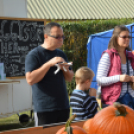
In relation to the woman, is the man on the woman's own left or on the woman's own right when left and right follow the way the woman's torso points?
on the woman's own right

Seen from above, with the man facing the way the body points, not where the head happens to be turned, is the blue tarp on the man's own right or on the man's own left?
on the man's own left

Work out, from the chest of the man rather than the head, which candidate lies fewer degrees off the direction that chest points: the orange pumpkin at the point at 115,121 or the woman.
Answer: the orange pumpkin

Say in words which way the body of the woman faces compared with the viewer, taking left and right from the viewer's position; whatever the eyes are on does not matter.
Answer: facing the viewer and to the right of the viewer

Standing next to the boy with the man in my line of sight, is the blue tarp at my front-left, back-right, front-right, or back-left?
back-right
